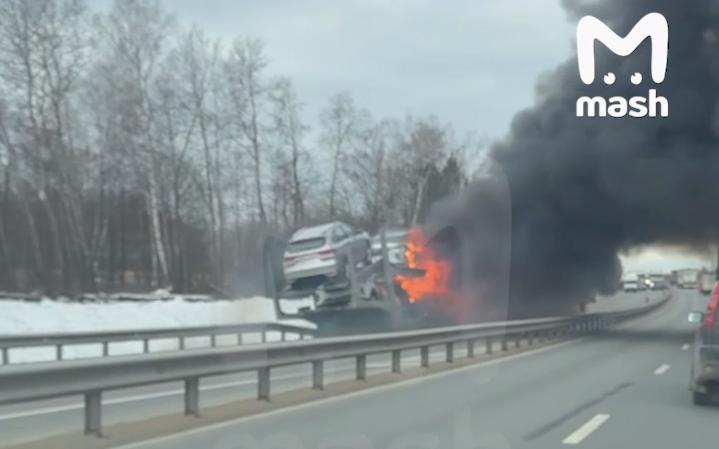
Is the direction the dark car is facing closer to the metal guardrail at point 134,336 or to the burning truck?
the burning truck

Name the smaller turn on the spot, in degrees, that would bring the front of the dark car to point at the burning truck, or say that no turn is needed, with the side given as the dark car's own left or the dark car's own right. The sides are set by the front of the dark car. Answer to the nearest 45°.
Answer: approximately 45° to the dark car's own left

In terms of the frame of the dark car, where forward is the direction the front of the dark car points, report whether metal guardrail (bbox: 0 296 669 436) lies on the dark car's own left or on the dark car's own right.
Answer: on the dark car's own left

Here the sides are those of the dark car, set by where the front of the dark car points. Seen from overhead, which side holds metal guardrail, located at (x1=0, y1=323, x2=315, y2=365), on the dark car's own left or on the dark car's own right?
on the dark car's own left

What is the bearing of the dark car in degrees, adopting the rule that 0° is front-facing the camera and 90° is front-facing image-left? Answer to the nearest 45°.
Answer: approximately 180°

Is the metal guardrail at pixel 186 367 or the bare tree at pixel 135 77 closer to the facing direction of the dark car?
the bare tree

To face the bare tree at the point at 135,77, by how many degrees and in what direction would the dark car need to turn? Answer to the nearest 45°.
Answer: approximately 45° to its left
